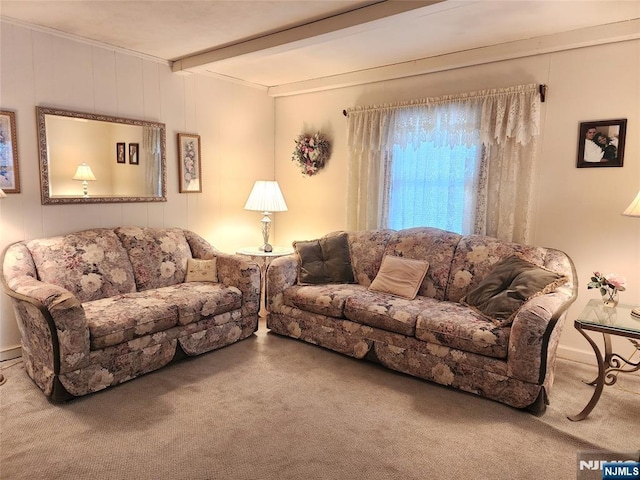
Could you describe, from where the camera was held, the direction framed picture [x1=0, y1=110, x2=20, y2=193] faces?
facing the viewer and to the right of the viewer

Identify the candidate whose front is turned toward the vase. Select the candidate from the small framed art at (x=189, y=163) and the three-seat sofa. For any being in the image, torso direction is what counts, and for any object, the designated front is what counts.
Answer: the small framed art

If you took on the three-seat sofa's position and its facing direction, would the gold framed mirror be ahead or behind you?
ahead

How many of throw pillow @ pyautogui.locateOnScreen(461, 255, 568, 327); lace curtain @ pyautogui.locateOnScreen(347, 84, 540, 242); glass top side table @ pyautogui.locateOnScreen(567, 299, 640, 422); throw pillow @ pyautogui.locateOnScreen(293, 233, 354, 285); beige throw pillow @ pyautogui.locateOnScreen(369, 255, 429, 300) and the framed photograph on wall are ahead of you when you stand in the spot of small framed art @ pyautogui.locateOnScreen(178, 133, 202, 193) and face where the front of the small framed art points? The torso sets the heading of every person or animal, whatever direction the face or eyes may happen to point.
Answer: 6

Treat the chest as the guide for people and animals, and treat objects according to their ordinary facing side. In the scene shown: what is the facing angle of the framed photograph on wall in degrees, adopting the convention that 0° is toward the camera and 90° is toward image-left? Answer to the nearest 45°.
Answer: approximately 45°

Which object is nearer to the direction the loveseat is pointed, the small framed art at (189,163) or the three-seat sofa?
the three-seat sofa

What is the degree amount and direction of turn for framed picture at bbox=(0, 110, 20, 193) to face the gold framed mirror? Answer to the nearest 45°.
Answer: approximately 45° to its left

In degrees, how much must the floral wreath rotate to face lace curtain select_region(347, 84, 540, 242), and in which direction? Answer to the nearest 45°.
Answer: approximately 90° to its left

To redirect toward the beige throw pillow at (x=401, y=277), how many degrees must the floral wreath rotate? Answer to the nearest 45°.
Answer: approximately 90° to its left

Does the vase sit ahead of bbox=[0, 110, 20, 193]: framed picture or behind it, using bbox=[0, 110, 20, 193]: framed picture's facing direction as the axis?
ahead

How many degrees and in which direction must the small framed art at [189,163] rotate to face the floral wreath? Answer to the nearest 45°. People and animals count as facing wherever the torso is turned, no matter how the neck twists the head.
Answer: approximately 45° to its left

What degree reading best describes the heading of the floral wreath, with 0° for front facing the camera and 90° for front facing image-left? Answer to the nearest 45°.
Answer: approximately 45°

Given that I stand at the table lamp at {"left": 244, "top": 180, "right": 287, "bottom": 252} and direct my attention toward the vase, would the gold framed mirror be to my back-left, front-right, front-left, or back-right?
back-right

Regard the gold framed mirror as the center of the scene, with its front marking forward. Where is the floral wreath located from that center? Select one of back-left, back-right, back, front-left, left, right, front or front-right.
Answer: front-left

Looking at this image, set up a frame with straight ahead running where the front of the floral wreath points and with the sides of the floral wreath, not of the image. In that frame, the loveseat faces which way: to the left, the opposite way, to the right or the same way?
to the left

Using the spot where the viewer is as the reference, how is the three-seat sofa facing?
facing the viewer and to the left of the viewer
